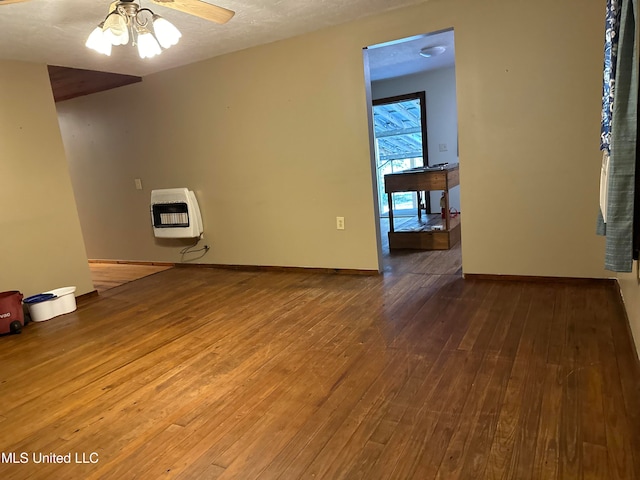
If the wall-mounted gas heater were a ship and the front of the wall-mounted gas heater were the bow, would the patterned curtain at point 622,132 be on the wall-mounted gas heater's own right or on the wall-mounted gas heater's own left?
on the wall-mounted gas heater's own left

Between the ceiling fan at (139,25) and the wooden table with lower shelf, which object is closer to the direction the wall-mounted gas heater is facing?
the ceiling fan

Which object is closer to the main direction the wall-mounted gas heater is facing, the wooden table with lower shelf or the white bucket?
the white bucket

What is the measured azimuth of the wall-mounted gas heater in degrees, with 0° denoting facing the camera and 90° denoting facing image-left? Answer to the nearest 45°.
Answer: approximately 45°

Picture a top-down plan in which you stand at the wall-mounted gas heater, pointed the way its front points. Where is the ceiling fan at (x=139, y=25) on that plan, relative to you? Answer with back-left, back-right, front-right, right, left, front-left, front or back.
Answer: front-left

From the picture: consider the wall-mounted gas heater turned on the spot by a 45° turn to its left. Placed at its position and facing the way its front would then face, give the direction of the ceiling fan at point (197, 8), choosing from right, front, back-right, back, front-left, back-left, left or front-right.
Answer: front

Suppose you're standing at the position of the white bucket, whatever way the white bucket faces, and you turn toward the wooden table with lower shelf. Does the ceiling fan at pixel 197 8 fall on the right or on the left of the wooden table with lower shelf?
right

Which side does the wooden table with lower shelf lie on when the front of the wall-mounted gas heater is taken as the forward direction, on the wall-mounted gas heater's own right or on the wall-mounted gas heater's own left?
on the wall-mounted gas heater's own left

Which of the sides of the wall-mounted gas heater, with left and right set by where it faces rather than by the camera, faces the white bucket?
front

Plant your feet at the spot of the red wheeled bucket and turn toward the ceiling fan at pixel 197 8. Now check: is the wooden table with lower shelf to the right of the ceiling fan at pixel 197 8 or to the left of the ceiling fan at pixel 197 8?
left

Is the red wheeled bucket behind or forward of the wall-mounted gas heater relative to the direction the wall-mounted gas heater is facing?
forward

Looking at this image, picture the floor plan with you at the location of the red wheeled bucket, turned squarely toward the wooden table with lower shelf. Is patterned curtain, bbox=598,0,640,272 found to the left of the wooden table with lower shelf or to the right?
right
